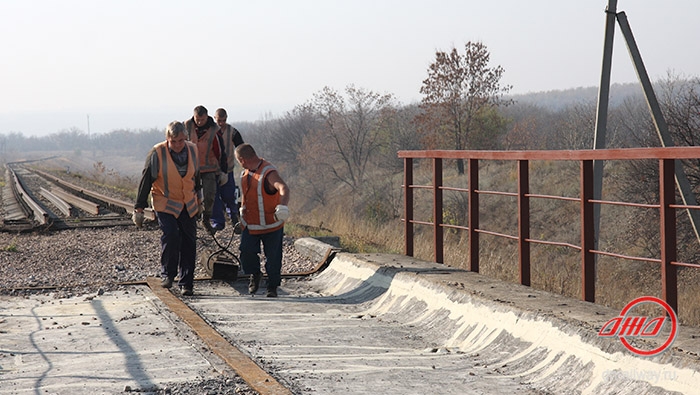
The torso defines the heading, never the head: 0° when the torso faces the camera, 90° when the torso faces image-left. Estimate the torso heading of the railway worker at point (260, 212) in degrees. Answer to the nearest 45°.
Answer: approximately 45°

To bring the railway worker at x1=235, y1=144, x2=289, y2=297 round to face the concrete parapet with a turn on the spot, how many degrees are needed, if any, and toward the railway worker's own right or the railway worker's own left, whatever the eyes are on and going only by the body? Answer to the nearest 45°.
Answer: approximately 90° to the railway worker's own left

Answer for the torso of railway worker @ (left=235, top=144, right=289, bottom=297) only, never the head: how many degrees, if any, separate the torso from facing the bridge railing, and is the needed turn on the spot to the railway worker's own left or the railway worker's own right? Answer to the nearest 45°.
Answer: approximately 90° to the railway worker's own left

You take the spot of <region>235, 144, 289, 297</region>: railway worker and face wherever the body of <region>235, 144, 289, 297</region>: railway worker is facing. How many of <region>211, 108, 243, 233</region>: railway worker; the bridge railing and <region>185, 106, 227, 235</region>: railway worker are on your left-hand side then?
1

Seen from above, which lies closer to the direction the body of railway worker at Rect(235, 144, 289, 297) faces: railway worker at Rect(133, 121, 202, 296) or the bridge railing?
the railway worker

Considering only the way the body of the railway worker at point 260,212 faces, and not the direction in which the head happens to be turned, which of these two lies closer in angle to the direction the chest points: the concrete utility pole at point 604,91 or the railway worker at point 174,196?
the railway worker

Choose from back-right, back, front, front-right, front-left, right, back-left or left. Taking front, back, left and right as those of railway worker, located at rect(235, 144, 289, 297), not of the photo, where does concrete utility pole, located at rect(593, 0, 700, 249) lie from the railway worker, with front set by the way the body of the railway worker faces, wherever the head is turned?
back
